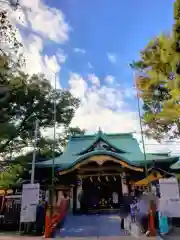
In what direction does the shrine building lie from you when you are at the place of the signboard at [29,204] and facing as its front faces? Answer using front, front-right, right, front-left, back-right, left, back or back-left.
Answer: back-left

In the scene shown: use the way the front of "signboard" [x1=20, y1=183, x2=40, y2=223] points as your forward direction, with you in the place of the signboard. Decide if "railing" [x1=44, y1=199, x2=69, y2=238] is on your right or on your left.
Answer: on your left

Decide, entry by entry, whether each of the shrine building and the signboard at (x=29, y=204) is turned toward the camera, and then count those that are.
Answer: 2

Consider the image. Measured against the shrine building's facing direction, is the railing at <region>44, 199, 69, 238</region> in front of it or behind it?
in front

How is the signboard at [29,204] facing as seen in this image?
toward the camera

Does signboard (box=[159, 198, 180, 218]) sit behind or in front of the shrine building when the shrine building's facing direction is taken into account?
in front

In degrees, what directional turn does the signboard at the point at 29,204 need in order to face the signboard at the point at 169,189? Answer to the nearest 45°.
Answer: approximately 45° to its left

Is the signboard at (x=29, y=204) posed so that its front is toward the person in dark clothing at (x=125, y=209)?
no

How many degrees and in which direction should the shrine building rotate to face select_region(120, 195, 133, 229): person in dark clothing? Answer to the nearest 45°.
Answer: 0° — it already faces them

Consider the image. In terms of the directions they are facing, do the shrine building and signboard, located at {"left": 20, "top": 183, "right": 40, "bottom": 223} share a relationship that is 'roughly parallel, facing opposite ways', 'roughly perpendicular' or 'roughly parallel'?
roughly parallel

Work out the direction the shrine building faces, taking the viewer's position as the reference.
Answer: facing the viewer

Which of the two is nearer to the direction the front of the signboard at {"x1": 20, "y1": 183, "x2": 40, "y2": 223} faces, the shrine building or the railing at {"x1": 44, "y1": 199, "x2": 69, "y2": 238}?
the railing
